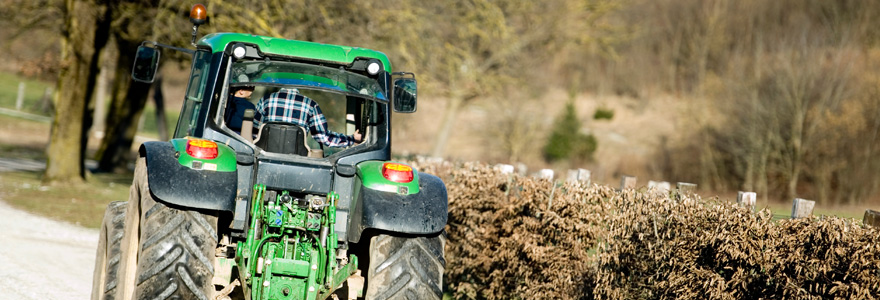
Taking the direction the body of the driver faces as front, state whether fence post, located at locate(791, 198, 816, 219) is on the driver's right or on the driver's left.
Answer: on the driver's right

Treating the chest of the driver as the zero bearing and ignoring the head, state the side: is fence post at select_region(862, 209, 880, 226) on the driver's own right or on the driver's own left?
on the driver's own right

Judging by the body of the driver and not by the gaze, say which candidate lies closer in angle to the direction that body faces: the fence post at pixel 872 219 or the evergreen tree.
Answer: the evergreen tree

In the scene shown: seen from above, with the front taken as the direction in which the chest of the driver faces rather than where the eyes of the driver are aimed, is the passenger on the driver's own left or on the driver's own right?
on the driver's own left

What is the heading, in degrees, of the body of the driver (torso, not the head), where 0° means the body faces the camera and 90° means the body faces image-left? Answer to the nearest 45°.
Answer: approximately 180°

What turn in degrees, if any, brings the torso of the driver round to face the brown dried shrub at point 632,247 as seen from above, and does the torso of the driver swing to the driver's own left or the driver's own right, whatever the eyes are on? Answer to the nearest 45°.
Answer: approximately 90° to the driver's own right
